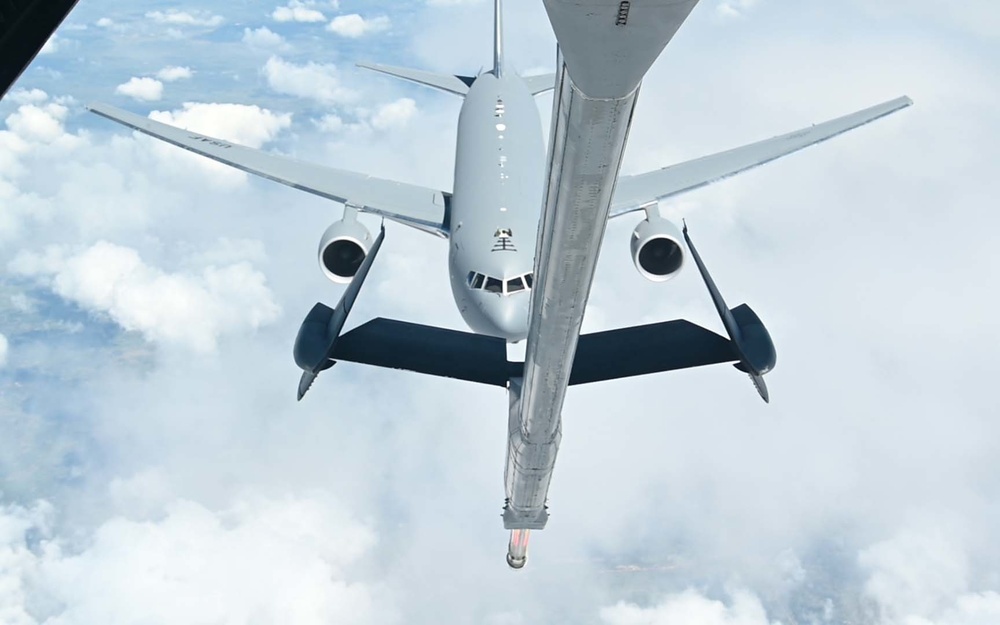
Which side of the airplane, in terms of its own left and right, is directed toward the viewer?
front
